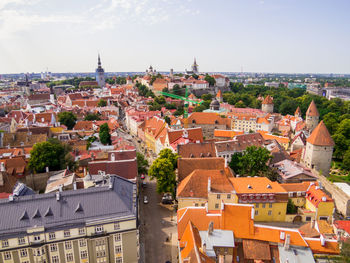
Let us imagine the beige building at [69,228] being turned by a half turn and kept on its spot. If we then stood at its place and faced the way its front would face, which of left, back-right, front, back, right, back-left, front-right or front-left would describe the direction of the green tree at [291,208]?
right

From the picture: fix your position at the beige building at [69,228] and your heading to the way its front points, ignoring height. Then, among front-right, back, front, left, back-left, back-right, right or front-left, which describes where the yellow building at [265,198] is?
left

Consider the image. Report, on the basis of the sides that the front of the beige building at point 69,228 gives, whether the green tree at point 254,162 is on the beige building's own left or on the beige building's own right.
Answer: on the beige building's own left

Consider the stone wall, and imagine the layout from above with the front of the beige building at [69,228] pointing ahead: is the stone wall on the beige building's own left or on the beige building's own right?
on the beige building's own left

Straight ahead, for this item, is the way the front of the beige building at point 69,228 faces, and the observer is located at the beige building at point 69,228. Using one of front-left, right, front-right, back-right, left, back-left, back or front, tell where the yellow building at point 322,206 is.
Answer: left

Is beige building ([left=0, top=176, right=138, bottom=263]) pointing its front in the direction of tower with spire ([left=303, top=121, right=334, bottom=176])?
no

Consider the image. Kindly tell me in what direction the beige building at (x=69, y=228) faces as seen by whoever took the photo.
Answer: facing the viewer

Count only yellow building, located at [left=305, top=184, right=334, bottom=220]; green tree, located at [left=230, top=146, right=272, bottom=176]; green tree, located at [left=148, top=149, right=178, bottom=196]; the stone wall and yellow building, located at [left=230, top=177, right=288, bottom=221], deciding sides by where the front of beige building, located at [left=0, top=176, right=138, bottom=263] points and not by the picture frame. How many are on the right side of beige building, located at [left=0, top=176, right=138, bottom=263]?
0

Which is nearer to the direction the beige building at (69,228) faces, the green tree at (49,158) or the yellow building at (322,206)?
the yellow building

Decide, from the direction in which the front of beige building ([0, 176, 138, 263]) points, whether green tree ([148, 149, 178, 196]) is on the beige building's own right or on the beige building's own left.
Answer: on the beige building's own left

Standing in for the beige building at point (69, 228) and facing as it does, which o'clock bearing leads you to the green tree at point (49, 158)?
The green tree is roughly at 6 o'clock from the beige building.

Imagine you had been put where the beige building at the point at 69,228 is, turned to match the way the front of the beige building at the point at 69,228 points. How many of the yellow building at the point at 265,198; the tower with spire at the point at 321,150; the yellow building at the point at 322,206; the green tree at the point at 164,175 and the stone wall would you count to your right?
0
